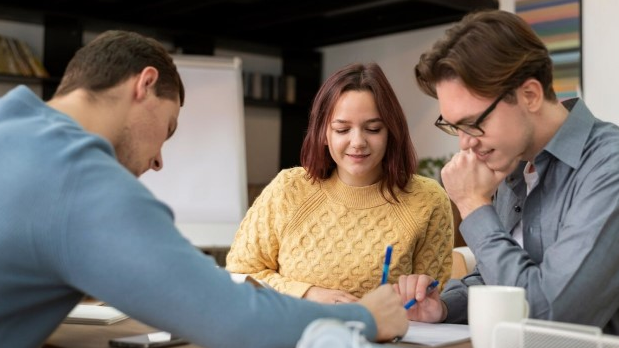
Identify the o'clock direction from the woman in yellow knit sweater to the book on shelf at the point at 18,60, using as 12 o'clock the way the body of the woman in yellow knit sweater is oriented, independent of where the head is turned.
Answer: The book on shelf is roughly at 5 o'clock from the woman in yellow knit sweater.

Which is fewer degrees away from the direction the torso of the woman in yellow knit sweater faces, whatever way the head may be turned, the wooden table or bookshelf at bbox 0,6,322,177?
the wooden table

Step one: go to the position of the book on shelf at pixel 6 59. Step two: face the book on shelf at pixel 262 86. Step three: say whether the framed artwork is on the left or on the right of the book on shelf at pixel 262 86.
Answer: right

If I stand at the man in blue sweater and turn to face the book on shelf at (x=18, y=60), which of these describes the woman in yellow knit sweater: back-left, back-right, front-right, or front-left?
front-right

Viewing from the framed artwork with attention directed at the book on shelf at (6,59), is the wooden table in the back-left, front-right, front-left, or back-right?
front-left

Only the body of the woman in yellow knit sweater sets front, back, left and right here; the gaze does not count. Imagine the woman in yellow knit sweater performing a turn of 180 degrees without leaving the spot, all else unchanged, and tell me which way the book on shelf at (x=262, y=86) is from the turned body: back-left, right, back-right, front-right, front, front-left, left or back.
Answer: front

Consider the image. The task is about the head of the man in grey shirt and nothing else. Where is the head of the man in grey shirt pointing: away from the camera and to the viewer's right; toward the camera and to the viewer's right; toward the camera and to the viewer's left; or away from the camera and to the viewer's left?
toward the camera and to the viewer's left

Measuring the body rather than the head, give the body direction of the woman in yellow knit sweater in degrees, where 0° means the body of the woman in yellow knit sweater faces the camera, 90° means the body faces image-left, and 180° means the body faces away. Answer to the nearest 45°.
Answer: approximately 0°

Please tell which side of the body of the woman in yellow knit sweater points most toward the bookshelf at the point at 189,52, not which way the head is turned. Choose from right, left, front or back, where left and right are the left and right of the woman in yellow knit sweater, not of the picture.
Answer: back

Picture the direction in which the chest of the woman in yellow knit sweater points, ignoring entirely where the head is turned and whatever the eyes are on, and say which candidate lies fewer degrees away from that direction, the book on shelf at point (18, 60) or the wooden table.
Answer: the wooden table

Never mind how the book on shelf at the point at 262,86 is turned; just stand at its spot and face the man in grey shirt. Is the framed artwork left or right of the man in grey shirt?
left

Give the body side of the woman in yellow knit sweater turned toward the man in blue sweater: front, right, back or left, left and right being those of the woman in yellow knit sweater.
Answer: front

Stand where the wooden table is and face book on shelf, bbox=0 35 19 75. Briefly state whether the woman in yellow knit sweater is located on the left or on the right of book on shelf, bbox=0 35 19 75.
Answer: right

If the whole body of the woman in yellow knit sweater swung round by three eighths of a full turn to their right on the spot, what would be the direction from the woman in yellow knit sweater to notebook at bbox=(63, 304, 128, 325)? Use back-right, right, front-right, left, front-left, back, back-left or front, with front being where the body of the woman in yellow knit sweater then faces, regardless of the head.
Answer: left

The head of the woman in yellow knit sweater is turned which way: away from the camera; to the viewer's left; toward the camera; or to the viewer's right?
toward the camera

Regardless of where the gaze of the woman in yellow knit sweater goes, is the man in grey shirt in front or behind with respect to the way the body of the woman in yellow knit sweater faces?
in front

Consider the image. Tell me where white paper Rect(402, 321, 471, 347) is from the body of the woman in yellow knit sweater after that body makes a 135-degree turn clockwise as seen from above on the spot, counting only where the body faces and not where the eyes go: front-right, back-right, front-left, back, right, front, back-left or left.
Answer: back-left

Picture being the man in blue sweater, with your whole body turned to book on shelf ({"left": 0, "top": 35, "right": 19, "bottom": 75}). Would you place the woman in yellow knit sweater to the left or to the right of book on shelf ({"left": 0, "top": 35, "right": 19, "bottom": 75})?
right
